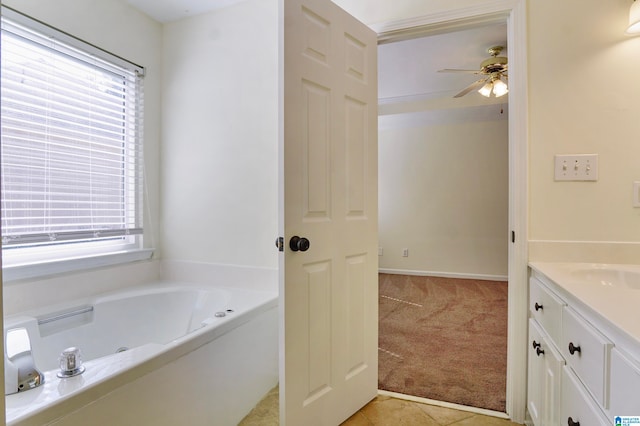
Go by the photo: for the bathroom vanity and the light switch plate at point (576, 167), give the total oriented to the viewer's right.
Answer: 0

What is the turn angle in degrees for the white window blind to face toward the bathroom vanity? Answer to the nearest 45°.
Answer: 0° — it already faces it

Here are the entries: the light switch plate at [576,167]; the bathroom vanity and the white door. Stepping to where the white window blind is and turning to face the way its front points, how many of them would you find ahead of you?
3

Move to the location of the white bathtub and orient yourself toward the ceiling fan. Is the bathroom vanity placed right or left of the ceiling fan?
right

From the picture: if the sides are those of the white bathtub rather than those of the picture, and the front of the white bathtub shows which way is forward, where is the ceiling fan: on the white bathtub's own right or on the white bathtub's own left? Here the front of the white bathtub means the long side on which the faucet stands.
on the white bathtub's own left

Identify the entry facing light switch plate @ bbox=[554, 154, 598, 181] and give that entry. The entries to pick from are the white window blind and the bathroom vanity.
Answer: the white window blind

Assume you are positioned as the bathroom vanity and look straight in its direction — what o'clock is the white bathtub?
The white bathtub is roughly at 1 o'clock from the bathroom vanity.

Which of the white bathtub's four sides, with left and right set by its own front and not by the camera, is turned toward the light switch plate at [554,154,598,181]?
front

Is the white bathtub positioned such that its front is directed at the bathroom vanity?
yes

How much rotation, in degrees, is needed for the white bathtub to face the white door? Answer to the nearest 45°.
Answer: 0° — it already faces it

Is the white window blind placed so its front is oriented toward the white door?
yes

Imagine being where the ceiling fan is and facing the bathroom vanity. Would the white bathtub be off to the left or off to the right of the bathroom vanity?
right
